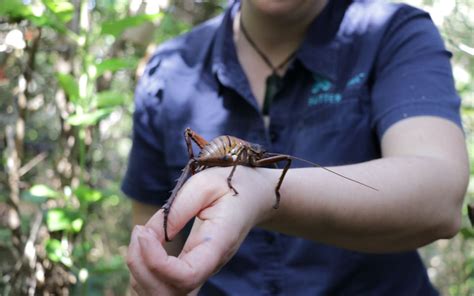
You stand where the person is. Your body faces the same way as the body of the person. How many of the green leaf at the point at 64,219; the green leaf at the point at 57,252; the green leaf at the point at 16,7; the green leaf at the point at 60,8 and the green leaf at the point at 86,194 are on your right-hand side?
5

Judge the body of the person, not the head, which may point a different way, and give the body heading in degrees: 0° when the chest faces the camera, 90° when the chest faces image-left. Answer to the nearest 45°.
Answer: approximately 0°

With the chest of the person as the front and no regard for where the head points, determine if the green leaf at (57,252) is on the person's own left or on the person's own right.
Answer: on the person's own right

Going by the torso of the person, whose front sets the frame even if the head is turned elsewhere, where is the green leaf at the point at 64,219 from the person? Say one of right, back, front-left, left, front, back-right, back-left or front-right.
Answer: right

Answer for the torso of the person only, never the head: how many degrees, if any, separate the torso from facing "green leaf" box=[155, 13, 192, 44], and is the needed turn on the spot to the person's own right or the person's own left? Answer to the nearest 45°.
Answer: approximately 135° to the person's own right

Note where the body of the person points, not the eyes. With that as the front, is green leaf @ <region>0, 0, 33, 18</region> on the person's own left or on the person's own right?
on the person's own right

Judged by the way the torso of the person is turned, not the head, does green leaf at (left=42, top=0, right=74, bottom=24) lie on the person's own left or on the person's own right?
on the person's own right
